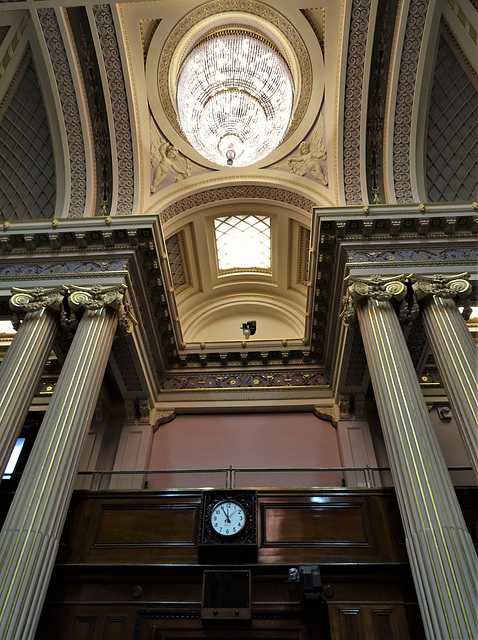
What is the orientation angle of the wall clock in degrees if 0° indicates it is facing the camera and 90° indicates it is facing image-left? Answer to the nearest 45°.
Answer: approximately 0°

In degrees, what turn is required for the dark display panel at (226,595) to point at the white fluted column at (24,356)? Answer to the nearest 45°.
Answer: approximately 90° to its right

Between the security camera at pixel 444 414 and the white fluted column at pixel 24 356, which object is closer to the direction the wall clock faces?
the white fluted column

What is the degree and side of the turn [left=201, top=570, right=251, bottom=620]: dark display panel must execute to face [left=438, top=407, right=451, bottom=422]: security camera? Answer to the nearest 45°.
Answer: approximately 90° to its left

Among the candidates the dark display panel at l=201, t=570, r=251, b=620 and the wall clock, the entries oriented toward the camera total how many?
2

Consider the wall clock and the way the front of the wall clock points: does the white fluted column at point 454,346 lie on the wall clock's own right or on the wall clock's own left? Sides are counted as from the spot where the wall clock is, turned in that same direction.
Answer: on the wall clock's own left
